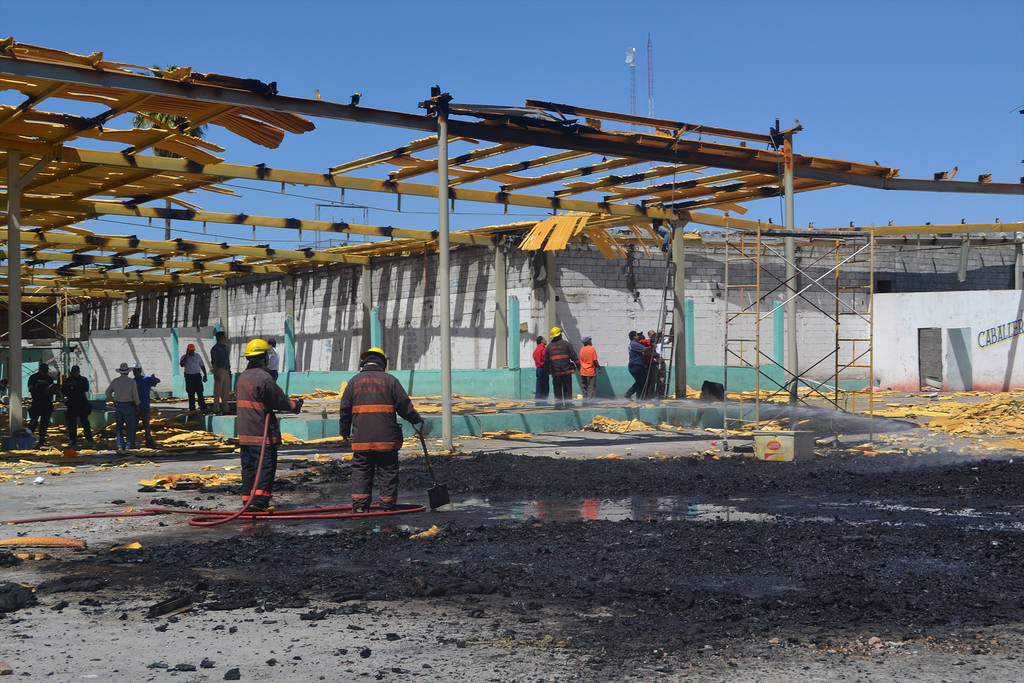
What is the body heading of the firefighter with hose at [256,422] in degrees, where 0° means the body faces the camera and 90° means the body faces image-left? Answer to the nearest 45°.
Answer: approximately 225°

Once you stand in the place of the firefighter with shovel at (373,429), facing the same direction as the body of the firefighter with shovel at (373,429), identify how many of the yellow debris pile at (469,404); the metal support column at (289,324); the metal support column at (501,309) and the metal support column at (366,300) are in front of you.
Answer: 4

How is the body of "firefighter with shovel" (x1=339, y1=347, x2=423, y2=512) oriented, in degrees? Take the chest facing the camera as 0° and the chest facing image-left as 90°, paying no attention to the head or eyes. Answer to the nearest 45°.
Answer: approximately 180°

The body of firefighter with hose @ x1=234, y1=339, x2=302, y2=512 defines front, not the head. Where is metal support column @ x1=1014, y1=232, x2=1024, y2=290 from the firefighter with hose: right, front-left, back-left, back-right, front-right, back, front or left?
front

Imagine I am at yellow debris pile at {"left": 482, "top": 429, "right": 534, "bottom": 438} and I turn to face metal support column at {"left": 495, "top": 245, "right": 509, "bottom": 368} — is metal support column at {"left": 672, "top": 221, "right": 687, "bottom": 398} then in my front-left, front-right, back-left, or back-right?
front-right

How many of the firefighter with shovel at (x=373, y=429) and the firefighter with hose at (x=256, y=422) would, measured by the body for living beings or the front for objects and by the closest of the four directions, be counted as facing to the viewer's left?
0

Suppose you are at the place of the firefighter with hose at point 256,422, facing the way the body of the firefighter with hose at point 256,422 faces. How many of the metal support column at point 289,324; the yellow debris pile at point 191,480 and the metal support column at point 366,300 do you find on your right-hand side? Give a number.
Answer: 0

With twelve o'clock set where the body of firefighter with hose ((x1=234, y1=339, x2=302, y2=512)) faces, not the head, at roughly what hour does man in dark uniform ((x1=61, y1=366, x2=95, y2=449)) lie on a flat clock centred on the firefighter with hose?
The man in dark uniform is roughly at 10 o'clock from the firefighter with hose.

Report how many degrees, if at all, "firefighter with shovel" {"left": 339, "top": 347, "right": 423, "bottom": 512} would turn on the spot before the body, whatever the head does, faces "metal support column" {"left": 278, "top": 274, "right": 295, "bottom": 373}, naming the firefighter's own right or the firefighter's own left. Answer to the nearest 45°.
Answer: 0° — they already face it

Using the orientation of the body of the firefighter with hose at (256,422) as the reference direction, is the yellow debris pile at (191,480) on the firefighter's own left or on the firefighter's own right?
on the firefighter's own left

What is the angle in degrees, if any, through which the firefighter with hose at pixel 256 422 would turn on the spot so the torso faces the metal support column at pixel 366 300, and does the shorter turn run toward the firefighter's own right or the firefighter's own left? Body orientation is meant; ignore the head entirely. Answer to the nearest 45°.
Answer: approximately 45° to the firefighter's own left

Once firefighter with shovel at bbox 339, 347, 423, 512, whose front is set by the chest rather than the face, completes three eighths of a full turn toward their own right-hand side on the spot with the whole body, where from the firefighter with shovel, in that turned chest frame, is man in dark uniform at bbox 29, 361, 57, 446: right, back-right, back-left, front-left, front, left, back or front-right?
back

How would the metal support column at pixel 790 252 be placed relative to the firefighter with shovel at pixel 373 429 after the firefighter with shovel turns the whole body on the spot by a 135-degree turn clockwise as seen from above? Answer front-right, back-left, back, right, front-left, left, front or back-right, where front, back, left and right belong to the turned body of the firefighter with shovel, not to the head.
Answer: left

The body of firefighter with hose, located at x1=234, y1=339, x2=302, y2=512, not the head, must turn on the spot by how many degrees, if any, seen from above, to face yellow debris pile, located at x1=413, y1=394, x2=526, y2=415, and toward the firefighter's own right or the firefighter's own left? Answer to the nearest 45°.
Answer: approximately 45° to the firefighter's own left

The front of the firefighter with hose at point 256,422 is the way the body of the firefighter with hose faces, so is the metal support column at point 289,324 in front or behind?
in front

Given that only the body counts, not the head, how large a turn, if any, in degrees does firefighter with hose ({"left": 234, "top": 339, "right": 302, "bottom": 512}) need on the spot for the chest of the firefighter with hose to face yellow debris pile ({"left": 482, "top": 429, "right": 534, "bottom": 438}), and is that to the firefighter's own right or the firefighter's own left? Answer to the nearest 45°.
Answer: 0° — they already face it

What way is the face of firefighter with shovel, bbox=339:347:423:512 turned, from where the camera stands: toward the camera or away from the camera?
away from the camera
